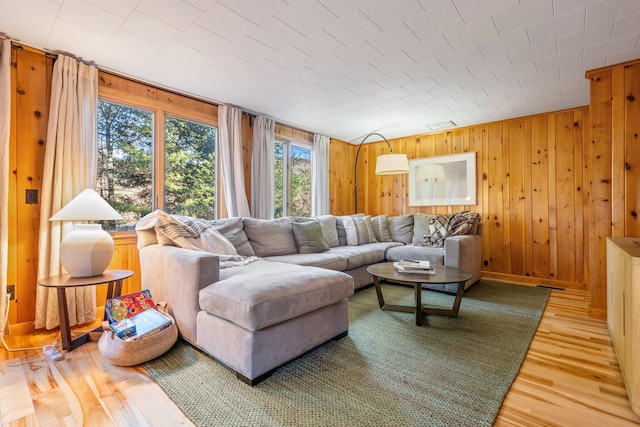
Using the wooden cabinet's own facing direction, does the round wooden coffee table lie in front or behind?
in front

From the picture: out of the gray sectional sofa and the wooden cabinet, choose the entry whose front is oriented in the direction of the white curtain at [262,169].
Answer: the wooden cabinet

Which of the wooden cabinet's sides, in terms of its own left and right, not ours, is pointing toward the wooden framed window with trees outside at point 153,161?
front

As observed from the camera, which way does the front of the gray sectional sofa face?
facing the viewer and to the right of the viewer

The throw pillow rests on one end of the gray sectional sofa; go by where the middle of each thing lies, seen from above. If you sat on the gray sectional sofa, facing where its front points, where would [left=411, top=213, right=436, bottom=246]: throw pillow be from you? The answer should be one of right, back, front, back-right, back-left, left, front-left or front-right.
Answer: left

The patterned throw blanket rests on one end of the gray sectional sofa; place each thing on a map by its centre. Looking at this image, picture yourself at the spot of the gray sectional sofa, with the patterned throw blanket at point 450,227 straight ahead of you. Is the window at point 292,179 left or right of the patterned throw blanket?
left

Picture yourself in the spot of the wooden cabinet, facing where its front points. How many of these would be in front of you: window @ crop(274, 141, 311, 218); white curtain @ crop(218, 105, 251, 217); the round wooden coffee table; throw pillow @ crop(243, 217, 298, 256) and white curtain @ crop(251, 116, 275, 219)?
5

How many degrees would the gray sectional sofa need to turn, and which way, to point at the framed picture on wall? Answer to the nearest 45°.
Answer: approximately 90° to its left

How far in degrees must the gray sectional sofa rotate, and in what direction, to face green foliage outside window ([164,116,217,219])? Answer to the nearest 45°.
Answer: approximately 180°

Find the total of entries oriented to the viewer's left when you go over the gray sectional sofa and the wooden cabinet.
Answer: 1

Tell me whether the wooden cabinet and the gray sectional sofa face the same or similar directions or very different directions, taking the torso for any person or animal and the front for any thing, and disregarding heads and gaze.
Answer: very different directions

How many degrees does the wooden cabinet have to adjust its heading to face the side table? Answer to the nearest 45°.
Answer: approximately 45° to its left

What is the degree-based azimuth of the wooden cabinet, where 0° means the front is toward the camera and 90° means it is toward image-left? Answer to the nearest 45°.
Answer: approximately 90°

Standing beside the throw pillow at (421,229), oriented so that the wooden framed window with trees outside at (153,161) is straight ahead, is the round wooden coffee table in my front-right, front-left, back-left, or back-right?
front-left
